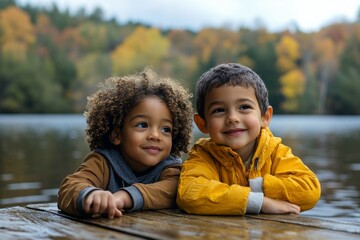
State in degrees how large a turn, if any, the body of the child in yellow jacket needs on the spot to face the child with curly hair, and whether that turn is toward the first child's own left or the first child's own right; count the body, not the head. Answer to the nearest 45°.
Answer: approximately 90° to the first child's own right

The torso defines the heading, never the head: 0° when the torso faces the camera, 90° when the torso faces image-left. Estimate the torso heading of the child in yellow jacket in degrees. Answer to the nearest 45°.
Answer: approximately 0°
